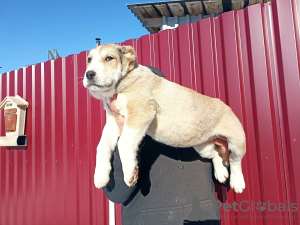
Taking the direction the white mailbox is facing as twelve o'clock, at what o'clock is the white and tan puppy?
The white and tan puppy is roughly at 10 o'clock from the white mailbox.

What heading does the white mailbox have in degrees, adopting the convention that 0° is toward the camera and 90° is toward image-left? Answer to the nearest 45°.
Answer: approximately 45°
